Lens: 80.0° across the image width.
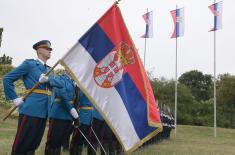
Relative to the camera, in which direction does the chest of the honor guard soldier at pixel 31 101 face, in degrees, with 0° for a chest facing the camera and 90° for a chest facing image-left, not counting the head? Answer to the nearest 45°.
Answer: approximately 315°

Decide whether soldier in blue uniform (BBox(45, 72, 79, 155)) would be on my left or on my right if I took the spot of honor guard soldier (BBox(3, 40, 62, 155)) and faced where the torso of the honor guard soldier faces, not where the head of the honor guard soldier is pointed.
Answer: on my left

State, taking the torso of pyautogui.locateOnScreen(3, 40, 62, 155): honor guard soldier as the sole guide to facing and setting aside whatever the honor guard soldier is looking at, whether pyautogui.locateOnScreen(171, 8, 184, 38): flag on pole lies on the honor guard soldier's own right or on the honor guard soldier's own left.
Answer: on the honor guard soldier's own left

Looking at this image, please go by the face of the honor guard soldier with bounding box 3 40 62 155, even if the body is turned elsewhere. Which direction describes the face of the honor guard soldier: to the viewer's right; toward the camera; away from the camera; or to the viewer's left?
to the viewer's right
